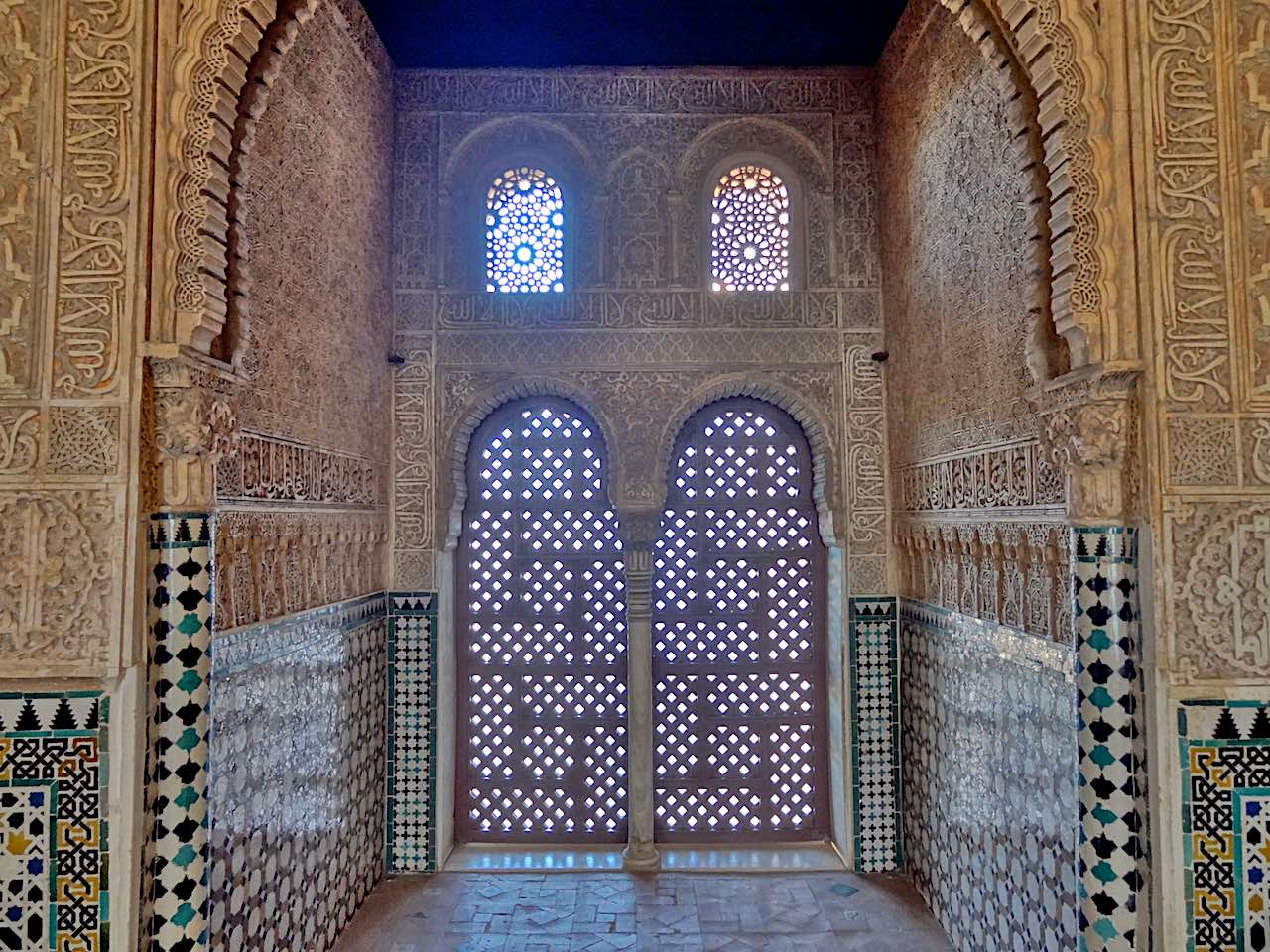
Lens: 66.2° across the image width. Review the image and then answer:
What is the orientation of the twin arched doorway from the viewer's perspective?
toward the camera
